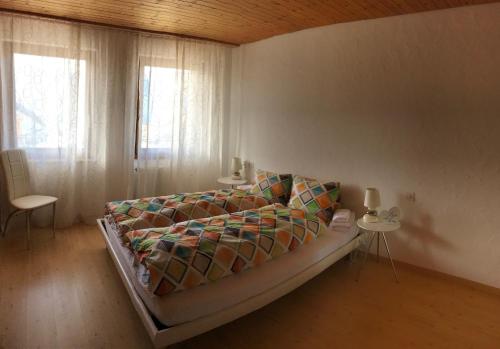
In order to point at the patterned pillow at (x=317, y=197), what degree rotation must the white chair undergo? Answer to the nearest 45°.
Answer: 0° — it already faces it

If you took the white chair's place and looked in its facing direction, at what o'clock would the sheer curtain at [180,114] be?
The sheer curtain is roughly at 10 o'clock from the white chair.

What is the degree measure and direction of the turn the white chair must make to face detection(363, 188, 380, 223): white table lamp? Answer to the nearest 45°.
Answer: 0° — it already faces it

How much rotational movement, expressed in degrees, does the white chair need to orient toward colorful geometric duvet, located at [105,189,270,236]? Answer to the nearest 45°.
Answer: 0° — it already faces it

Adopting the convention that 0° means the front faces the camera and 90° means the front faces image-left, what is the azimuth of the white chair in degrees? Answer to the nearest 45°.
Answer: approximately 315°

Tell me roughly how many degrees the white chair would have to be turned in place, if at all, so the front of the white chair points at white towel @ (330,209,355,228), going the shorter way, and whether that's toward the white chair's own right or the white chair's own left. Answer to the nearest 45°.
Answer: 0° — it already faces it

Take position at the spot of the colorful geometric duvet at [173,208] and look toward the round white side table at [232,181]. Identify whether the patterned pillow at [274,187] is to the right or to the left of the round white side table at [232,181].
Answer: right

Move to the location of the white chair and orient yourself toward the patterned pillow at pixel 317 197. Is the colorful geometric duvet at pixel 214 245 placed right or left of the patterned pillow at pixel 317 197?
right

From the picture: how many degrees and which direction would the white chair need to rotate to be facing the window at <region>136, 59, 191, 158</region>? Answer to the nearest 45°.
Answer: approximately 45° to its left

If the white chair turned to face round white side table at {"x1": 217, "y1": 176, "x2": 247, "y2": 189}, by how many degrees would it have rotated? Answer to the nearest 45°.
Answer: approximately 45° to its left
